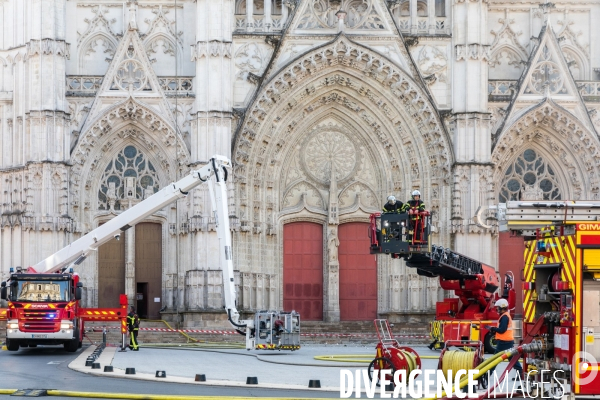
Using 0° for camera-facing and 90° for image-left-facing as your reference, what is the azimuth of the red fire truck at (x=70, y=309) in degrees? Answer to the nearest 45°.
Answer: approximately 0°

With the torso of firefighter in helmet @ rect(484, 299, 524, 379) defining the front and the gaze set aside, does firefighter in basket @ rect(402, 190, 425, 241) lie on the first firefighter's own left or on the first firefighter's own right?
on the first firefighter's own right

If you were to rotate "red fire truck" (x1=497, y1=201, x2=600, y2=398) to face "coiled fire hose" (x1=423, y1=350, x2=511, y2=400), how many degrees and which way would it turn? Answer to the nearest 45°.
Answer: approximately 180°

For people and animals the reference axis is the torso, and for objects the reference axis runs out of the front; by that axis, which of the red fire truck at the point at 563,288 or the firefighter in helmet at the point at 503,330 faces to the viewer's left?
the firefighter in helmet

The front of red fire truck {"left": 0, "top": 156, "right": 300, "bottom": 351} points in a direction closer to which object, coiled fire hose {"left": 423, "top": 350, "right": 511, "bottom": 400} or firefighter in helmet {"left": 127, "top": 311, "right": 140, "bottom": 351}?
the coiled fire hose

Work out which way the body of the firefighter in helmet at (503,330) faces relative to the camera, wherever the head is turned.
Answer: to the viewer's left
